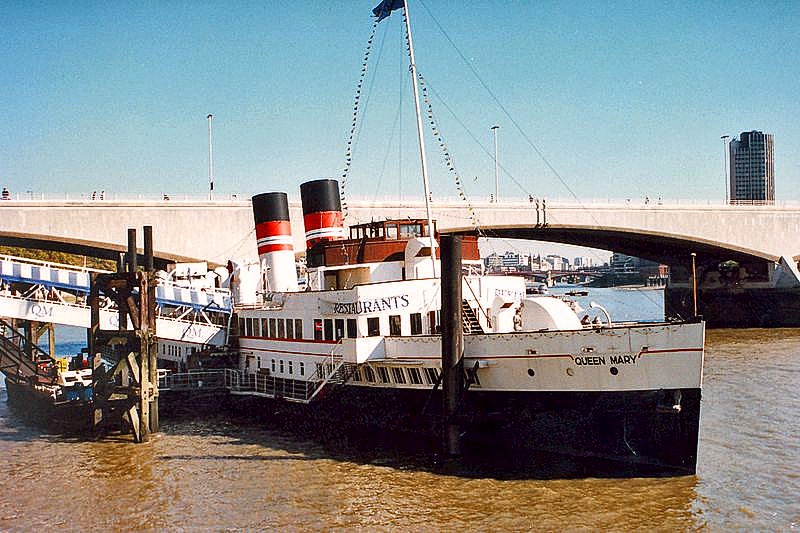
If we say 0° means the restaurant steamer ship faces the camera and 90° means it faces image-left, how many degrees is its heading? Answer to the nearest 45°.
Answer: approximately 315°
